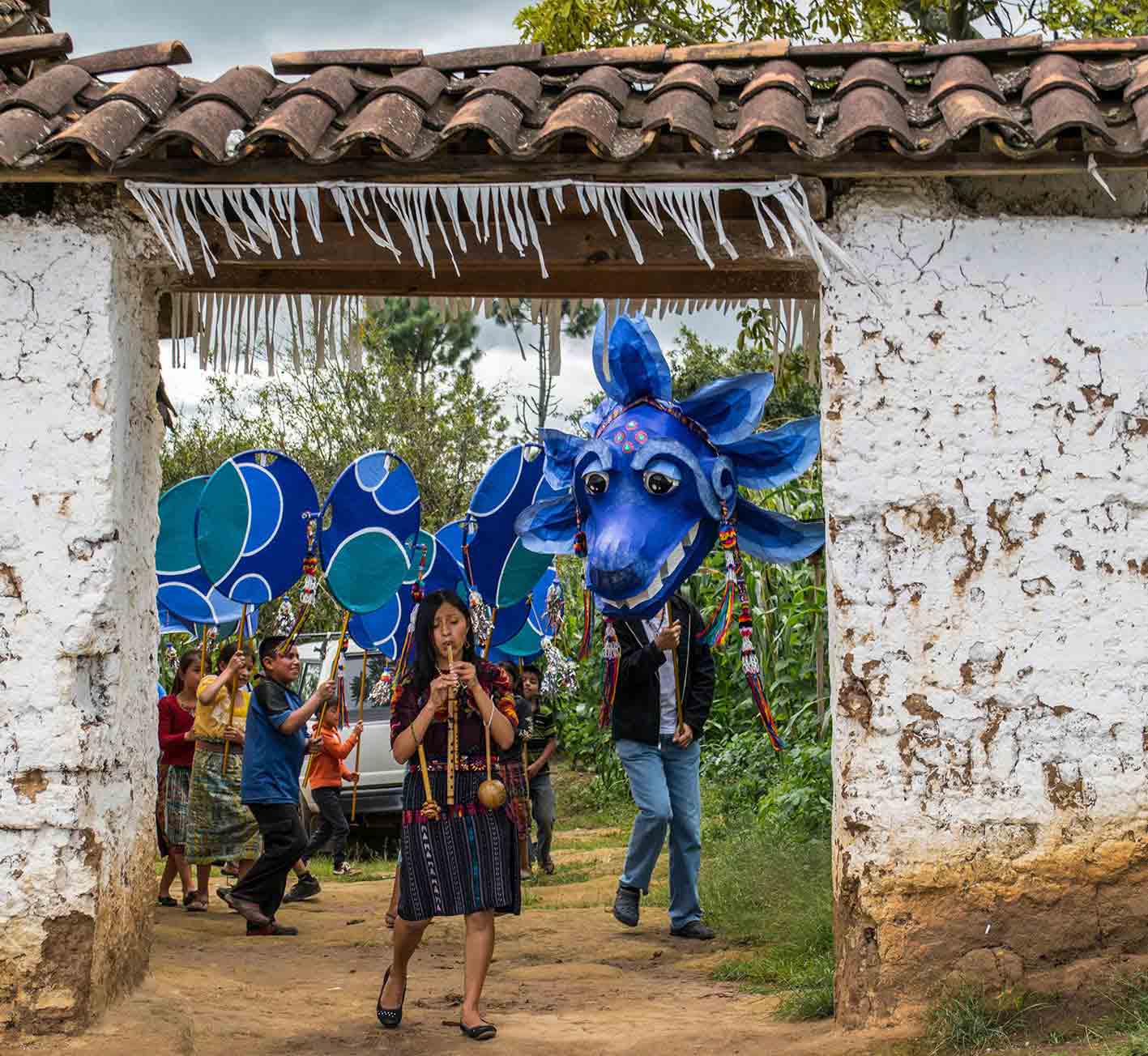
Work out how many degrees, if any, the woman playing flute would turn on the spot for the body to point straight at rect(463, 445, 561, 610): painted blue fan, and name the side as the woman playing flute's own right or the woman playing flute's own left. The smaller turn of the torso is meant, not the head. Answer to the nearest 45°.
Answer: approximately 180°

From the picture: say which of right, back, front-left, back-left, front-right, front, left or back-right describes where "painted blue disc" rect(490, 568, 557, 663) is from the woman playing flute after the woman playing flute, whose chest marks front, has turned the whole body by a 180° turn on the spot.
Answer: front

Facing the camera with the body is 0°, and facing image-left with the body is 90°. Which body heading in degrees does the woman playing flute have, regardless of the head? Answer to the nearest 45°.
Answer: approximately 0°

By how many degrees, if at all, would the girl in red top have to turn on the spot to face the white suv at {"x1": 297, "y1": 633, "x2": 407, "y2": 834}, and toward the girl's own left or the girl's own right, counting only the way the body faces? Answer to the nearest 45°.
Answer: approximately 90° to the girl's own left

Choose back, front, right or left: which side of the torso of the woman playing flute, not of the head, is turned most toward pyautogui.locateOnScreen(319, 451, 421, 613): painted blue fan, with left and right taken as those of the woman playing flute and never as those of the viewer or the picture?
back

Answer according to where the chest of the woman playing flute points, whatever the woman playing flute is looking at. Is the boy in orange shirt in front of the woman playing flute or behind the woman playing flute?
behind
